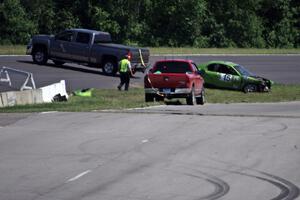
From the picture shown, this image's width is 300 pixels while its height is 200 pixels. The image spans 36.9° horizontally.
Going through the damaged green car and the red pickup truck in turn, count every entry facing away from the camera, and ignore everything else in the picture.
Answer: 1

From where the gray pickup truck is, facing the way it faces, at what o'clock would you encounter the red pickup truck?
The red pickup truck is roughly at 7 o'clock from the gray pickup truck.

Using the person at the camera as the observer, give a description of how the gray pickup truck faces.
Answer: facing away from the viewer and to the left of the viewer

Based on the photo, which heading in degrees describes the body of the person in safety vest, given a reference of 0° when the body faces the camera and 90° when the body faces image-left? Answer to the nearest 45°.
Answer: approximately 225°

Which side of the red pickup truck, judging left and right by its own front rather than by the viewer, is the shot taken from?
back

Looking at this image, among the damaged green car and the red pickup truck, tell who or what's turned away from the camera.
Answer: the red pickup truck

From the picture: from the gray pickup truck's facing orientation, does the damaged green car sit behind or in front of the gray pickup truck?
behind

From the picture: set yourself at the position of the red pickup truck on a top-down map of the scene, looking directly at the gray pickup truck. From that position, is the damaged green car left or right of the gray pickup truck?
right

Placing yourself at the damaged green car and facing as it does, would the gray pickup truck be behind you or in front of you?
behind
